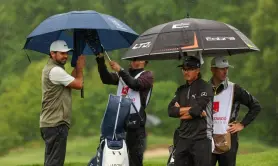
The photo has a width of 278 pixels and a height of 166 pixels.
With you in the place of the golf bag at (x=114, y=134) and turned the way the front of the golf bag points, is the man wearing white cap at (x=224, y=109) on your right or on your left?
on your left

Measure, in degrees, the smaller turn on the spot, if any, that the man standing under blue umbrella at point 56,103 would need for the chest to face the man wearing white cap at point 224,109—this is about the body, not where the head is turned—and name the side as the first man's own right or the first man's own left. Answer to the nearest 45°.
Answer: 0° — they already face them

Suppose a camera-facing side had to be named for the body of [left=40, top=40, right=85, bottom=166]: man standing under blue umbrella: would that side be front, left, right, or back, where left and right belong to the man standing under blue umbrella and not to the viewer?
right

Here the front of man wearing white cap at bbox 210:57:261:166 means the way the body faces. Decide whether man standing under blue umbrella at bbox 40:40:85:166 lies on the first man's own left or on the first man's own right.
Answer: on the first man's own right

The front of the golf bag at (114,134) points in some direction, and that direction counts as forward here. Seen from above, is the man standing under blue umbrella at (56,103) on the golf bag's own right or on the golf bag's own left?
on the golf bag's own right

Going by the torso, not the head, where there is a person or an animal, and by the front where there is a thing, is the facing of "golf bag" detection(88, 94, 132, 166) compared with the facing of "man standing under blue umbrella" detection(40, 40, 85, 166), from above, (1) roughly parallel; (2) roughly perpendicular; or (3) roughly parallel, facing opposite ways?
roughly perpendicular

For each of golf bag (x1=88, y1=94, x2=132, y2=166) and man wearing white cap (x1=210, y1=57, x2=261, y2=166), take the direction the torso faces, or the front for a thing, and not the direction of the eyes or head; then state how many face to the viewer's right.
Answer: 0

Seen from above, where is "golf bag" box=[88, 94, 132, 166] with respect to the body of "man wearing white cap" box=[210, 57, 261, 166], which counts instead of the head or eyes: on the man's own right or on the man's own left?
on the man's own right

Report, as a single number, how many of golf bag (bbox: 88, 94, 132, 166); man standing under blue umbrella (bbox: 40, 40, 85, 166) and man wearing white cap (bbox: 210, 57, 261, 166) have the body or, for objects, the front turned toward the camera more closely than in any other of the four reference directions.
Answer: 2
